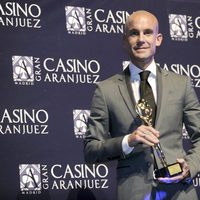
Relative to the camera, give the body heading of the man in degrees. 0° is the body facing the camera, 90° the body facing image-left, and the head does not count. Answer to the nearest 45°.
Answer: approximately 0°
